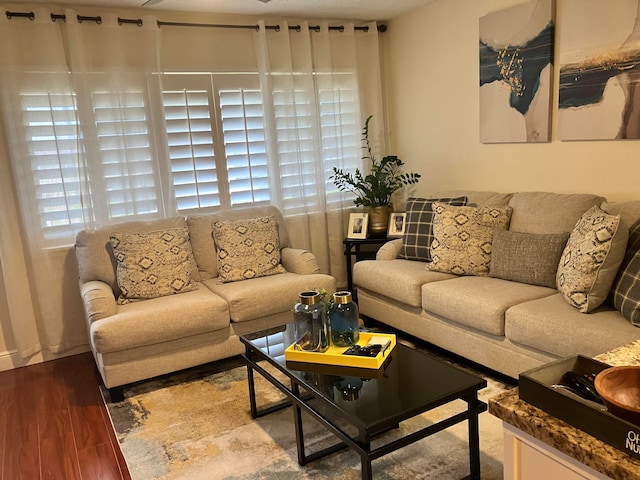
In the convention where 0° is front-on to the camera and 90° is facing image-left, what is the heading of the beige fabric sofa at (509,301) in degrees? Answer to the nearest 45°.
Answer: approximately 45°

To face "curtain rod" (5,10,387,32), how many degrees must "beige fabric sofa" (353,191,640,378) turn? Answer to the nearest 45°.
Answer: approximately 45° to its right

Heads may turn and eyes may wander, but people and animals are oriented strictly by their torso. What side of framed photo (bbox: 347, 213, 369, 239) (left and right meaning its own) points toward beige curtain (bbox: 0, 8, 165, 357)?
right

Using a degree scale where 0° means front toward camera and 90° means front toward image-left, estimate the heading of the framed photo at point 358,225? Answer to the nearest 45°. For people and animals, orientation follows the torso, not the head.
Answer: approximately 0°

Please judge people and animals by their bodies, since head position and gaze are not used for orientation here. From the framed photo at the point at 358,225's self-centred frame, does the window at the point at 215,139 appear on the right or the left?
on its right

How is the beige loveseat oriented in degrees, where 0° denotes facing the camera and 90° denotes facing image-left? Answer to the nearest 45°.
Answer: approximately 315°

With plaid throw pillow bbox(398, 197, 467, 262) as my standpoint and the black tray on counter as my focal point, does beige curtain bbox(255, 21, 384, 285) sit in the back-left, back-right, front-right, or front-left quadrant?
back-right

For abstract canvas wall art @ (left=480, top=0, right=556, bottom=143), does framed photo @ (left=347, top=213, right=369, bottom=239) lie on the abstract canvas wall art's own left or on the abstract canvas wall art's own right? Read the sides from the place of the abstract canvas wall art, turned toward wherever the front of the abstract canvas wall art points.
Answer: on the abstract canvas wall art's own right

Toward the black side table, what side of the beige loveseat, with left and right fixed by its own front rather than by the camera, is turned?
left

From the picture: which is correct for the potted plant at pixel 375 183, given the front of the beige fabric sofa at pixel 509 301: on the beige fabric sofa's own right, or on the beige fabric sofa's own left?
on the beige fabric sofa's own right

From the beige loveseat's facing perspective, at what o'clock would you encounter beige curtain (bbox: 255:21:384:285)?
The beige curtain is roughly at 9 o'clock from the beige loveseat.

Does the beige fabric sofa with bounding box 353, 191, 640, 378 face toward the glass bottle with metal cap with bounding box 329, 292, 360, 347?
yes
